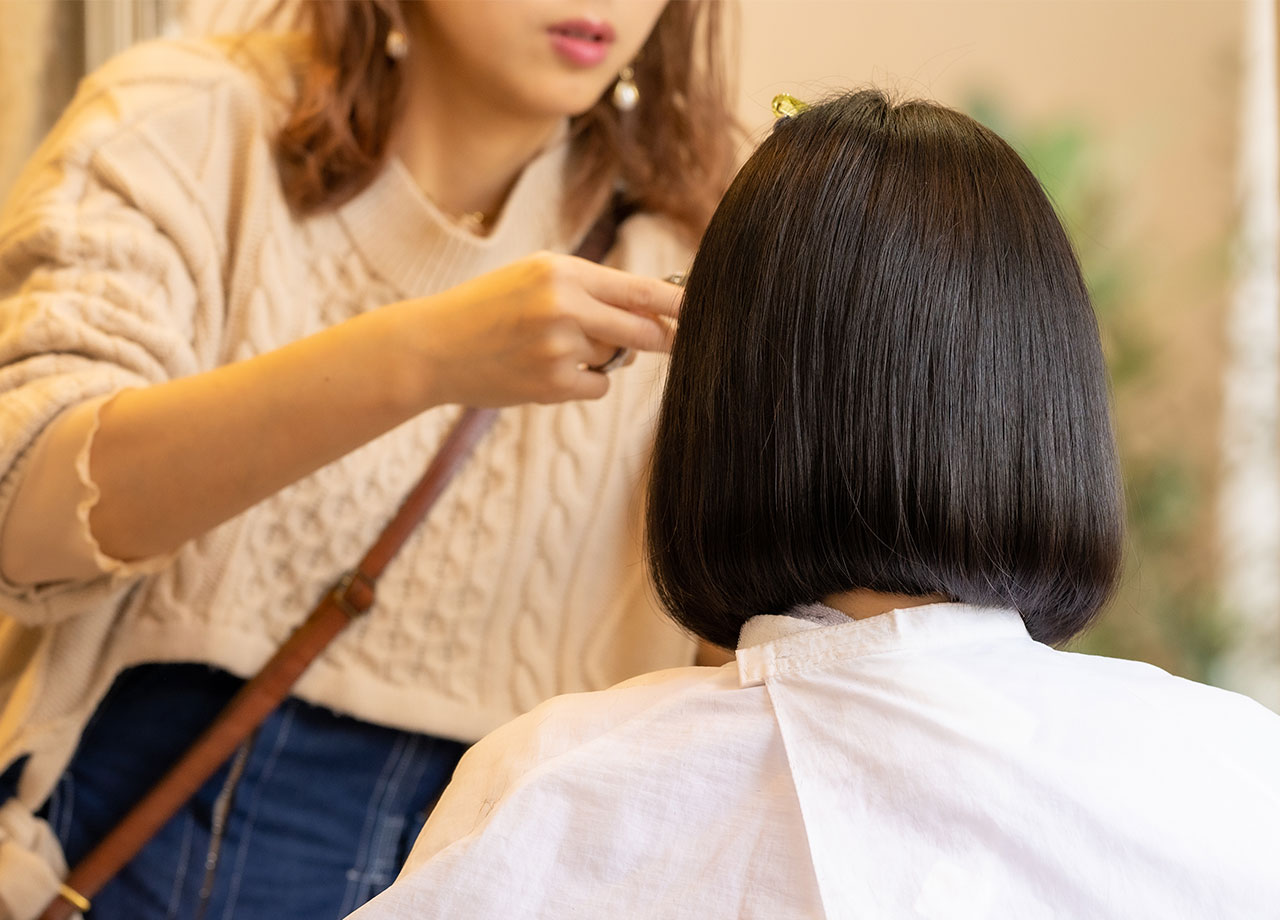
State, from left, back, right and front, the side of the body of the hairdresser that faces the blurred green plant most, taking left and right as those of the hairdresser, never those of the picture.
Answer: left

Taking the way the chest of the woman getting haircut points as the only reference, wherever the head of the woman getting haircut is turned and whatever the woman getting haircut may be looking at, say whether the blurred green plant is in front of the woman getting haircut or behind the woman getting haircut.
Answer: in front

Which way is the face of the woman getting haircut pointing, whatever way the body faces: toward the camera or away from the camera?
away from the camera

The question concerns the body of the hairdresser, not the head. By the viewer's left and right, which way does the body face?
facing the viewer and to the right of the viewer

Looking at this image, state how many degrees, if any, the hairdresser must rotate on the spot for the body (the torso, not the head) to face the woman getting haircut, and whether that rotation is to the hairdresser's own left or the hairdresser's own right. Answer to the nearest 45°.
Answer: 0° — they already face them

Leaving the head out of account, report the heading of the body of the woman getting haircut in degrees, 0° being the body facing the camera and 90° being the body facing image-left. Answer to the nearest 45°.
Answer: approximately 180°

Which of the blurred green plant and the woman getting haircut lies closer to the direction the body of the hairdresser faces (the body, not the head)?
the woman getting haircut

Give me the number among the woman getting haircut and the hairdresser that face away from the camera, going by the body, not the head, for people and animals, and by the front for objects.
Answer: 1

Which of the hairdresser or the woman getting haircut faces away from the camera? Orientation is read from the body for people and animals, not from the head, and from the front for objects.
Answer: the woman getting haircut
